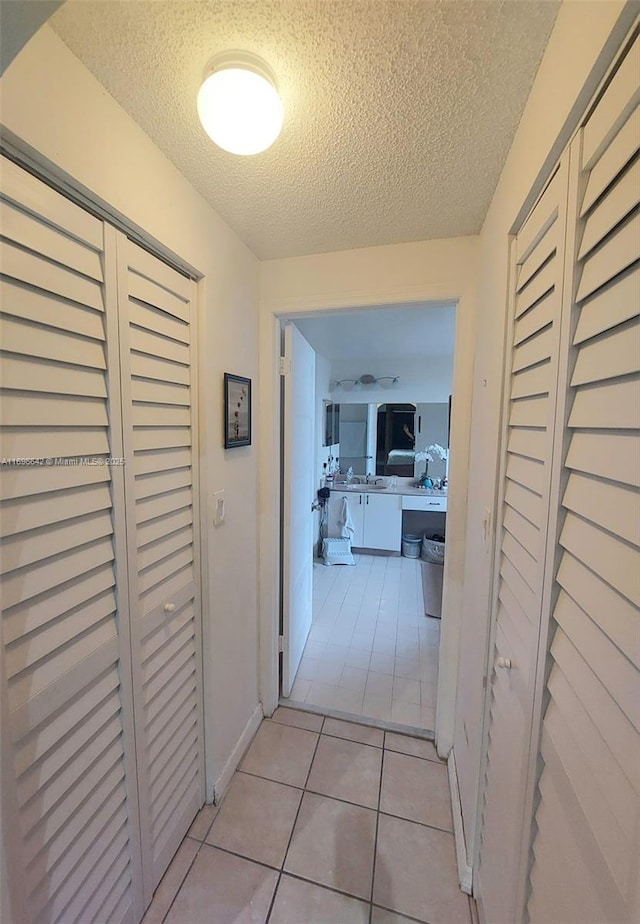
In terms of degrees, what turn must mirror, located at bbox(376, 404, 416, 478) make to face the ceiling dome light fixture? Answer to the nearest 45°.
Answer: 0° — it already faces it

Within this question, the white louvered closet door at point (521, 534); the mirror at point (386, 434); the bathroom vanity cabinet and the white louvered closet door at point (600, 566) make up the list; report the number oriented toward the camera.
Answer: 2

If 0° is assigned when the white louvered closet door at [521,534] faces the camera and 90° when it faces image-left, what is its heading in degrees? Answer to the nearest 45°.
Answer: approximately 90°

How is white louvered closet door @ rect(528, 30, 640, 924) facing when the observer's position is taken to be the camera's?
facing to the left of the viewer

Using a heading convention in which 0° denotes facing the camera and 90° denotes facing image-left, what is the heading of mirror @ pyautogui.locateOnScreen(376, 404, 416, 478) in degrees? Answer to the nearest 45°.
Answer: approximately 0°

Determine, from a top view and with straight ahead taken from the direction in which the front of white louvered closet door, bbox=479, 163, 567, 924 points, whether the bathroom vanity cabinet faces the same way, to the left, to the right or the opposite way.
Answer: to the left
